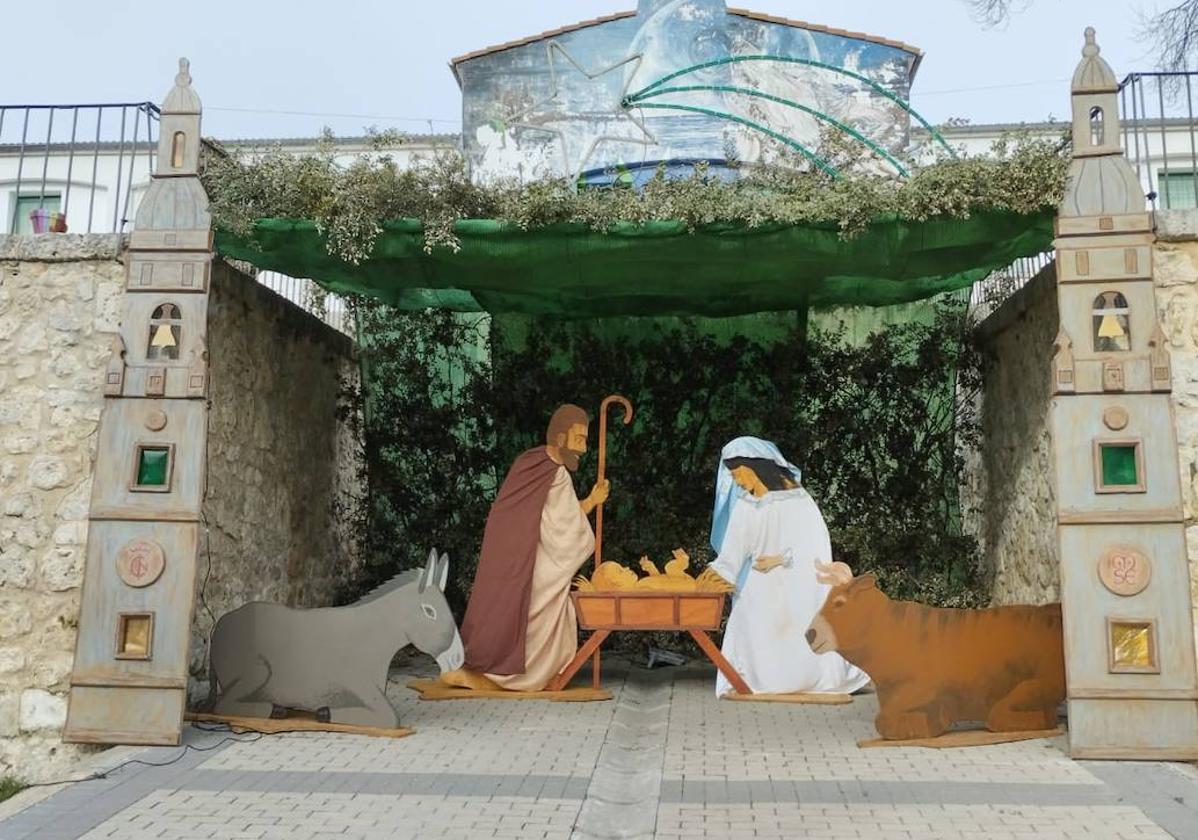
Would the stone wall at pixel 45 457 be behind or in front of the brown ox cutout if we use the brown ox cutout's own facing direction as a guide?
in front

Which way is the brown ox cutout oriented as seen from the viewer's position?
to the viewer's left

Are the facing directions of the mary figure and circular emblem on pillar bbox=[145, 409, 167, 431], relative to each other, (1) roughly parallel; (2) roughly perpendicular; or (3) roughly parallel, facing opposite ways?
roughly perpendicular

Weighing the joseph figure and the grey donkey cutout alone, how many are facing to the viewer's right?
2

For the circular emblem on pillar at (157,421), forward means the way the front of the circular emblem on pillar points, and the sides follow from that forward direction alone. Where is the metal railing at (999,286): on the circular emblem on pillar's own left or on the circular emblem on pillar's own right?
on the circular emblem on pillar's own left

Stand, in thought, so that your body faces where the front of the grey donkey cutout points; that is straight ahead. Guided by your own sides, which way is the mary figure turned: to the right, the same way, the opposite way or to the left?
the opposite way

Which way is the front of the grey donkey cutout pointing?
to the viewer's right

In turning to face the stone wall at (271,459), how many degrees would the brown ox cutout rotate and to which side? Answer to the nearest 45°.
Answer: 0° — it already faces it

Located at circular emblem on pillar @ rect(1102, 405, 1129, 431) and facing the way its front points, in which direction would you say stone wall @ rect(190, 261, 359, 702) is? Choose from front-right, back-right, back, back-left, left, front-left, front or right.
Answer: right

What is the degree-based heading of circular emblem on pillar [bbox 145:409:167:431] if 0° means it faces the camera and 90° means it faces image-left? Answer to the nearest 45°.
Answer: approximately 0°

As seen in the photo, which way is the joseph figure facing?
to the viewer's right

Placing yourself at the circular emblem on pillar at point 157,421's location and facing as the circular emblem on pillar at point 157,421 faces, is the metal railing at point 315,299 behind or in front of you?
behind
